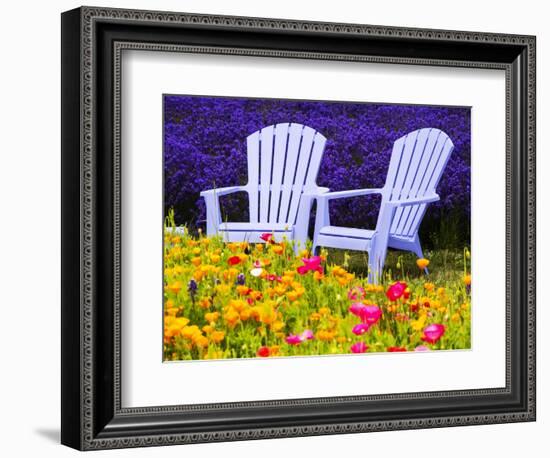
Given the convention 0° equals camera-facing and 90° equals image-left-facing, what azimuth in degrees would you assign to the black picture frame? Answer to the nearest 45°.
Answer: approximately 315°
